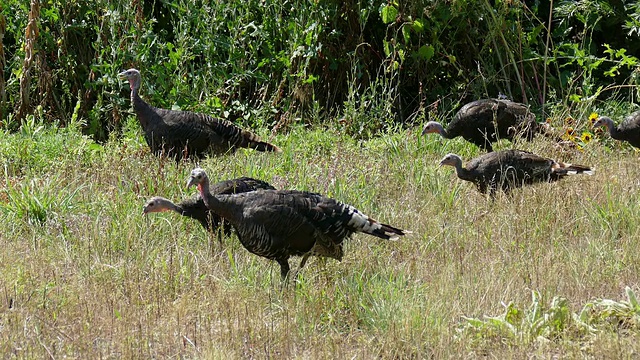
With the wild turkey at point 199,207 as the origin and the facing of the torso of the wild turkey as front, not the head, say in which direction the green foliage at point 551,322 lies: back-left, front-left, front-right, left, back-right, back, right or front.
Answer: back-left

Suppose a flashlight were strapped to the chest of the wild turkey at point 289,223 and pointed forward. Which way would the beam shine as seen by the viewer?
to the viewer's left

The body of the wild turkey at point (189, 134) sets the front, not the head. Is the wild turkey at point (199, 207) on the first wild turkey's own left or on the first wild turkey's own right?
on the first wild turkey's own left

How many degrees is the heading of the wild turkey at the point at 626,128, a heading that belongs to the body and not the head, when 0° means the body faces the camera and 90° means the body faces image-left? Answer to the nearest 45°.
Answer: approximately 90°

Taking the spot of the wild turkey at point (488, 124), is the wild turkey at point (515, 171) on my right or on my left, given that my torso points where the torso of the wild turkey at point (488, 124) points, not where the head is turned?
on my left

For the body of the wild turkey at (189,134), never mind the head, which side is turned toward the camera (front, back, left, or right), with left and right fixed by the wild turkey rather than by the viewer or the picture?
left

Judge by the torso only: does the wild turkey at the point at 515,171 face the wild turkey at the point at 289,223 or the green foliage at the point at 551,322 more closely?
the wild turkey

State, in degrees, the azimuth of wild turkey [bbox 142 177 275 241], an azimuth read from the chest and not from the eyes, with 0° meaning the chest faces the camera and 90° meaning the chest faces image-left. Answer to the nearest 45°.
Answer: approximately 90°

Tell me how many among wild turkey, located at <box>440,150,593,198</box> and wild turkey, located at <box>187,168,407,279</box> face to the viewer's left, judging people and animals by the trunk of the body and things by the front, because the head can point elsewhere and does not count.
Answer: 2

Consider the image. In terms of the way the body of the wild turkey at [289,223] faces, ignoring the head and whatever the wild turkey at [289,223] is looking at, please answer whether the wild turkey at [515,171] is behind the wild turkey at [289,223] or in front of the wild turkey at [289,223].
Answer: behind

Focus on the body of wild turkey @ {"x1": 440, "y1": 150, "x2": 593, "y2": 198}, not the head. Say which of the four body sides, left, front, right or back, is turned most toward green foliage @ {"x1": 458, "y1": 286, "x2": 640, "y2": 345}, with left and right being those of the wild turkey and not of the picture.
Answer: left
